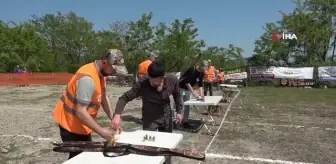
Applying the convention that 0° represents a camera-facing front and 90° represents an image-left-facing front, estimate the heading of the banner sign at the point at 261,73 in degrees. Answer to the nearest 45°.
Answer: approximately 0°

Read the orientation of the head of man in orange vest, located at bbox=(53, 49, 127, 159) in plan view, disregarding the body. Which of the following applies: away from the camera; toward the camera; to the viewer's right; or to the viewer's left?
to the viewer's right

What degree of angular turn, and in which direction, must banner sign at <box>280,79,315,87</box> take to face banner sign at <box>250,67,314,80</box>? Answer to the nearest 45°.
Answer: approximately 90° to its right

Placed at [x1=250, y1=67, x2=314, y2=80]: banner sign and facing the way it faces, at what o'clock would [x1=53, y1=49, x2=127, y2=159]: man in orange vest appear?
The man in orange vest is roughly at 12 o'clock from the banner sign.

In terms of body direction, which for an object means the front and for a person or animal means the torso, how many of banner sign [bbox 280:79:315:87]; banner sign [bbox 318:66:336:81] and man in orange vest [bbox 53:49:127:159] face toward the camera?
2

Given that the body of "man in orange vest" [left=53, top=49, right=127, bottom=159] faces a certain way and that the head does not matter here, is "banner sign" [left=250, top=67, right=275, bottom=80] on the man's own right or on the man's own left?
on the man's own left

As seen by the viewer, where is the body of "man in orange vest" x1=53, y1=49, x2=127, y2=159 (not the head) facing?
to the viewer's right

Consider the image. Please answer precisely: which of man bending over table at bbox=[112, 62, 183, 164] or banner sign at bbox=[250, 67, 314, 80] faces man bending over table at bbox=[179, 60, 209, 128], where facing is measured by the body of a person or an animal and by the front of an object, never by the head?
the banner sign

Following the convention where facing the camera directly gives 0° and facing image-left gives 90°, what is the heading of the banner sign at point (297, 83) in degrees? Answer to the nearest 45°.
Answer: approximately 0°

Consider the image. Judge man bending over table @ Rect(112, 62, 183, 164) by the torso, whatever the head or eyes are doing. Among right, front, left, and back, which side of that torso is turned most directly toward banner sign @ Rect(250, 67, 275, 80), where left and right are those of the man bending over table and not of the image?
back

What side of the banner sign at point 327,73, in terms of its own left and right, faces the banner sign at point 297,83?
right
